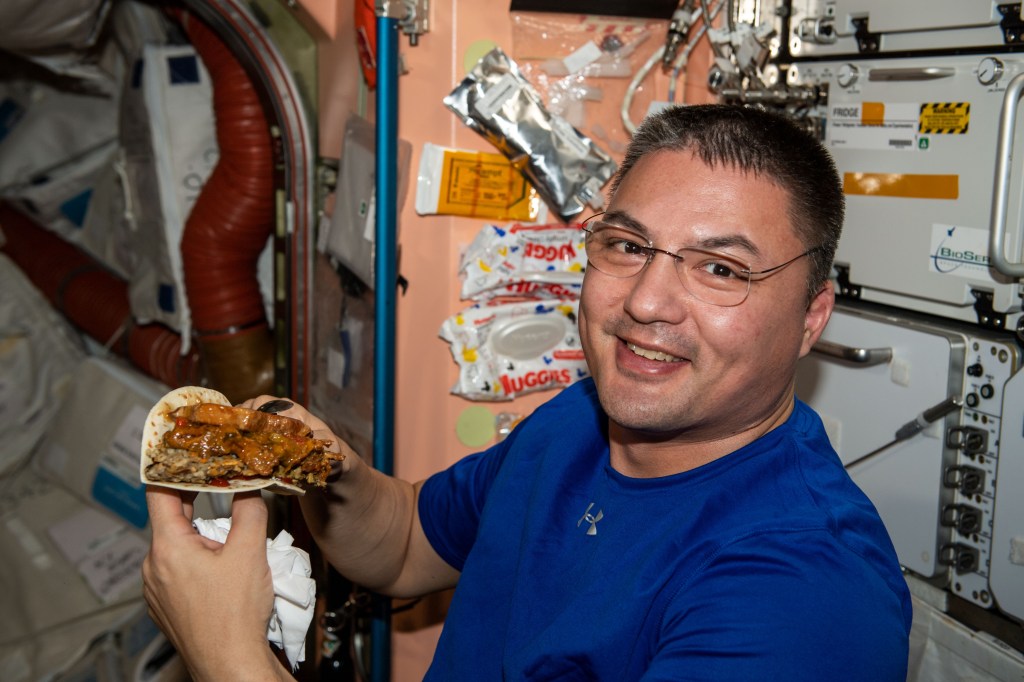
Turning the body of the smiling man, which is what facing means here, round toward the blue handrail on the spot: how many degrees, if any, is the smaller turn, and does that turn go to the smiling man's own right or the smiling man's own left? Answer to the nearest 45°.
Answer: approximately 90° to the smiling man's own right

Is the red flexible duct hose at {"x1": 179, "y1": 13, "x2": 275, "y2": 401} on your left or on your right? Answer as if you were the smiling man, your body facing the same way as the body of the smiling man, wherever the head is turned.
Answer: on your right

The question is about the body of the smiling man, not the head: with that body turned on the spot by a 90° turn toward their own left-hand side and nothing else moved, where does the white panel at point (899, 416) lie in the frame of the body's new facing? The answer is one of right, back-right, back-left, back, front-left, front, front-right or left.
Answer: left

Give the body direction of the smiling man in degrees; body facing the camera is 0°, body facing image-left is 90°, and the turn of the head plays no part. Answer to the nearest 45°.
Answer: approximately 45°

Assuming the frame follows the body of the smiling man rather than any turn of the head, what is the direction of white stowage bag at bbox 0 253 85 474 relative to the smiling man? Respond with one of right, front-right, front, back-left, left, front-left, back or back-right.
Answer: right

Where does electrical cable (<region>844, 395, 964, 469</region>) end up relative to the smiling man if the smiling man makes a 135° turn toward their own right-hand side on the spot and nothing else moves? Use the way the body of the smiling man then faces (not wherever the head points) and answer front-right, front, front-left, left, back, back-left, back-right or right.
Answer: front-right

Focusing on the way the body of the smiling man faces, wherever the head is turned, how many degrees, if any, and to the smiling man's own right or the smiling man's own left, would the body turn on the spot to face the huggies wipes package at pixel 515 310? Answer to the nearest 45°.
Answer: approximately 135° to the smiling man's own right

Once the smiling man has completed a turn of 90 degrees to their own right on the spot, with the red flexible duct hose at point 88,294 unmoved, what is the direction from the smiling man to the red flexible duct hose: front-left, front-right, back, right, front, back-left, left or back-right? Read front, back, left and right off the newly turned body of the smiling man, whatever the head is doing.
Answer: front

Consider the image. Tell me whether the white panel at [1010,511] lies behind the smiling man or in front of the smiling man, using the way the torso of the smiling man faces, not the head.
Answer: behind

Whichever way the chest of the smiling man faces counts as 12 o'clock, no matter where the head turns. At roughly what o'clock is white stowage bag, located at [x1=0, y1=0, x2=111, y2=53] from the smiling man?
The white stowage bag is roughly at 3 o'clock from the smiling man.
